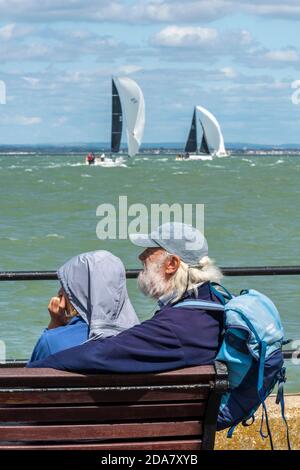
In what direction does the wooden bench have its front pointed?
away from the camera

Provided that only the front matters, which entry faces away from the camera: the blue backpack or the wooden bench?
the wooden bench

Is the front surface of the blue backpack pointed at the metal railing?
no

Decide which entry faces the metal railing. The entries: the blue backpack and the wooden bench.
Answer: the wooden bench

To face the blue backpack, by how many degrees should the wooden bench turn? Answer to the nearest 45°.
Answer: approximately 45° to its right

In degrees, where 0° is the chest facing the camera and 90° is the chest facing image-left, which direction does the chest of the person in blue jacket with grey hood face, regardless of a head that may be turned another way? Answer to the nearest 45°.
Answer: approximately 135°

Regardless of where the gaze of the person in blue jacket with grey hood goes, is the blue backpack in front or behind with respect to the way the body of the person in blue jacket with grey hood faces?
behind

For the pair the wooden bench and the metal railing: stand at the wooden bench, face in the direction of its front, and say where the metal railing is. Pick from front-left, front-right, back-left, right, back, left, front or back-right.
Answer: front

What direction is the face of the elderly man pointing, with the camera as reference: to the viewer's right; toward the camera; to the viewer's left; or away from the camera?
to the viewer's left
